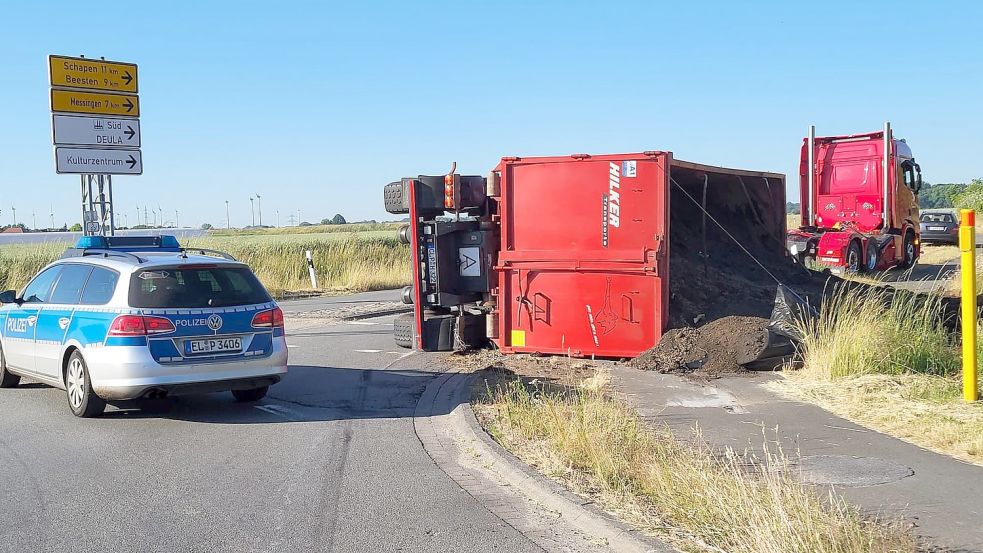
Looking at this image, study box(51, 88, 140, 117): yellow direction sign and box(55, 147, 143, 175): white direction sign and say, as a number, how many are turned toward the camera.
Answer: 2

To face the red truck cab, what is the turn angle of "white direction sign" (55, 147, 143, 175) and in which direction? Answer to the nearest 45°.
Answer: approximately 90° to its left

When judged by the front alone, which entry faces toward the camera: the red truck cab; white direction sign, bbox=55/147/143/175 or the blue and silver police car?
the white direction sign

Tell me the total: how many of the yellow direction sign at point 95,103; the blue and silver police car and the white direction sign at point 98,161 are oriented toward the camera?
2

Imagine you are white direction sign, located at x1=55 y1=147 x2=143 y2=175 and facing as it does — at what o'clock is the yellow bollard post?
The yellow bollard post is roughly at 11 o'clock from the white direction sign.

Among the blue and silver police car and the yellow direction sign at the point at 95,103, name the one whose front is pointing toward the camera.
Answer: the yellow direction sign

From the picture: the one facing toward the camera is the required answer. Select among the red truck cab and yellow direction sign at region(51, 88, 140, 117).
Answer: the yellow direction sign

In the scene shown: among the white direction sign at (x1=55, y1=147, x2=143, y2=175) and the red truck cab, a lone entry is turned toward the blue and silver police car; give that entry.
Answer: the white direction sign

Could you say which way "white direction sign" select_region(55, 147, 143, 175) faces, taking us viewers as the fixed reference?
facing the viewer

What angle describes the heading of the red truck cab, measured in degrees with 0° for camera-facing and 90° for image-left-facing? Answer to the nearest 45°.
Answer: approximately 225°

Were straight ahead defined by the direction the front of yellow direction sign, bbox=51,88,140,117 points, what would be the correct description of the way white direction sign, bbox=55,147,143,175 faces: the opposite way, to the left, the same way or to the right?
the same way

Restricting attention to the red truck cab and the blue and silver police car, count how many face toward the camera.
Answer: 0

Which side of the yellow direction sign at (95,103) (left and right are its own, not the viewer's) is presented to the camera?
front

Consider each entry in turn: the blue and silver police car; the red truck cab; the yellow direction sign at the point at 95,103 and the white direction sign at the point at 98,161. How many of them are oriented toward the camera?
2
